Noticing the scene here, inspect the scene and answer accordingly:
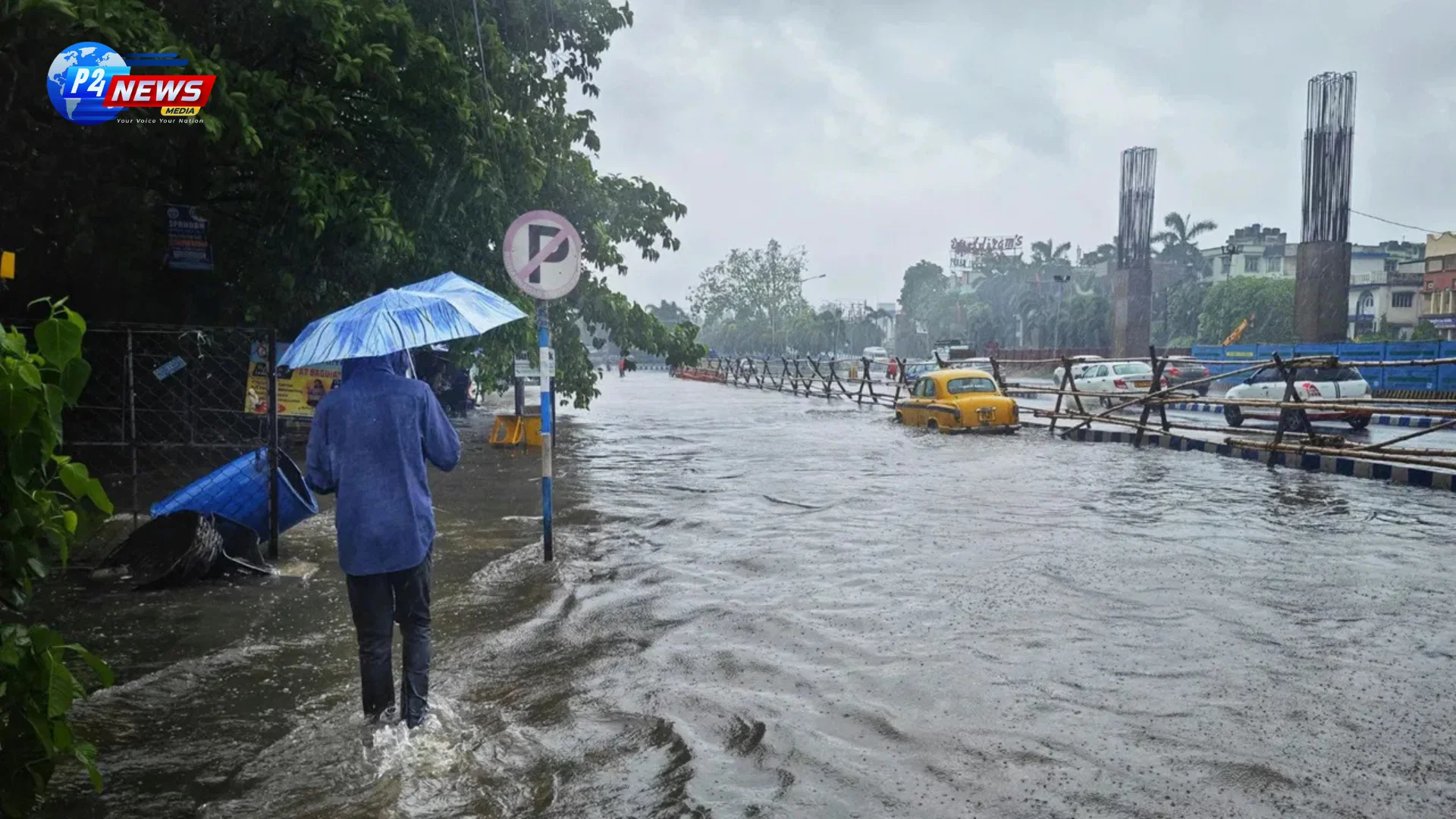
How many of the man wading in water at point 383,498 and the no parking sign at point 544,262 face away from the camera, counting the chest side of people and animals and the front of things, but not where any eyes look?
1

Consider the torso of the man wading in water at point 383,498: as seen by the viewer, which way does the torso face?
away from the camera

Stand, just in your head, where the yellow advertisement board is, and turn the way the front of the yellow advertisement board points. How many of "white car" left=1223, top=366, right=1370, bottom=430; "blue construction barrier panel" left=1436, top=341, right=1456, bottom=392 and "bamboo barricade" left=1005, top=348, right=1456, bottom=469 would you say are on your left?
3

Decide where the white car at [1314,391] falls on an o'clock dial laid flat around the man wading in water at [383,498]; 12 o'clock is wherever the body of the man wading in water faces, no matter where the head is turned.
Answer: The white car is roughly at 2 o'clock from the man wading in water.

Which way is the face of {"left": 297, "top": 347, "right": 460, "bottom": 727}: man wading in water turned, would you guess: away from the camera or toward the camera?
away from the camera

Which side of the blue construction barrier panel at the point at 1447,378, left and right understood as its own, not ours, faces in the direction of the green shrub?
front
